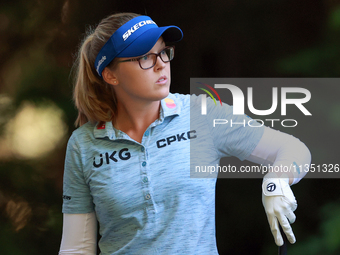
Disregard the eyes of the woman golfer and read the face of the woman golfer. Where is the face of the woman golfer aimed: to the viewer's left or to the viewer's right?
to the viewer's right

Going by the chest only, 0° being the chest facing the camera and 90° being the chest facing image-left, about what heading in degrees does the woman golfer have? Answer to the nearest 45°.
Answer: approximately 0°
